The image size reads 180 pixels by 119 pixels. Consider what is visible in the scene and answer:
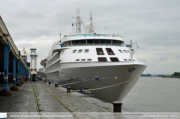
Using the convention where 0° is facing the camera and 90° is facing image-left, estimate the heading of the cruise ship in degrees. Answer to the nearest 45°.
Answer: approximately 315°
